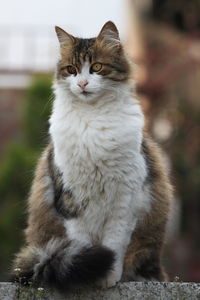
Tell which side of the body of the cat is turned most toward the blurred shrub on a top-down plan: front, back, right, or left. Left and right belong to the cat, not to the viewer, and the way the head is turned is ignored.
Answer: back

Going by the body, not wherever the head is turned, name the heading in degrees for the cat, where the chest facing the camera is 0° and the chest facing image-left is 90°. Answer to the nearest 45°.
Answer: approximately 0°
